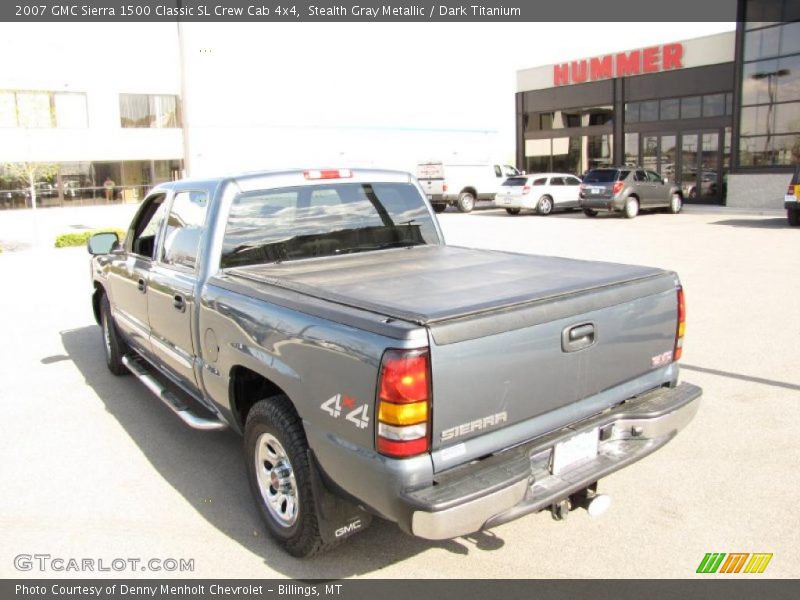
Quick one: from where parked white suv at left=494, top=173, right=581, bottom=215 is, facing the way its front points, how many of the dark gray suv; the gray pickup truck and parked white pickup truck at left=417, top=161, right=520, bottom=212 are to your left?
1

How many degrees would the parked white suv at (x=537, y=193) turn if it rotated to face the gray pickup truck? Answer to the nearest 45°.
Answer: approximately 135° to its right

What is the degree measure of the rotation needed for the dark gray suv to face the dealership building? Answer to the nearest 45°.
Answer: approximately 45° to its left

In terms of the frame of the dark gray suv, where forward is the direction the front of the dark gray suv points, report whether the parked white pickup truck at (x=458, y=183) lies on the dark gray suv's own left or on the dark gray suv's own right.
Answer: on the dark gray suv's own left

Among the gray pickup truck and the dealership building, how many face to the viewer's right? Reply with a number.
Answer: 0

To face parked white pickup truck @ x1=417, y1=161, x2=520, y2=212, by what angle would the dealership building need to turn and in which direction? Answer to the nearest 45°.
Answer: approximately 45° to its right

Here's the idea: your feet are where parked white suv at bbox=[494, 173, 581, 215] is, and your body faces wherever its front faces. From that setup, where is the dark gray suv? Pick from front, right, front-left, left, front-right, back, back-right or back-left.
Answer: right

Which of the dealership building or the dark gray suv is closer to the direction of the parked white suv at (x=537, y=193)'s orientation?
the dealership building

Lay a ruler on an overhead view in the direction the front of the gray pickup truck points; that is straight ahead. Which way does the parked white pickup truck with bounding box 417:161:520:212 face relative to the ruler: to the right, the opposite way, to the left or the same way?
to the right

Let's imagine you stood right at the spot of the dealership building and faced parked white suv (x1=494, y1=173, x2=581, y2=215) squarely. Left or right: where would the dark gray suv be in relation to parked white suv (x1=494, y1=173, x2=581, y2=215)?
left

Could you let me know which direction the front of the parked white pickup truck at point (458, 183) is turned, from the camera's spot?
facing away from the viewer and to the right of the viewer

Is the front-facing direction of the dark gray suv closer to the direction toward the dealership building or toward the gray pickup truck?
the dealership building

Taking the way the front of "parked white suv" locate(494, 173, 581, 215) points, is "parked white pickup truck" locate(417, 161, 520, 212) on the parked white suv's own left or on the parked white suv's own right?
on the parked white suv's own left
